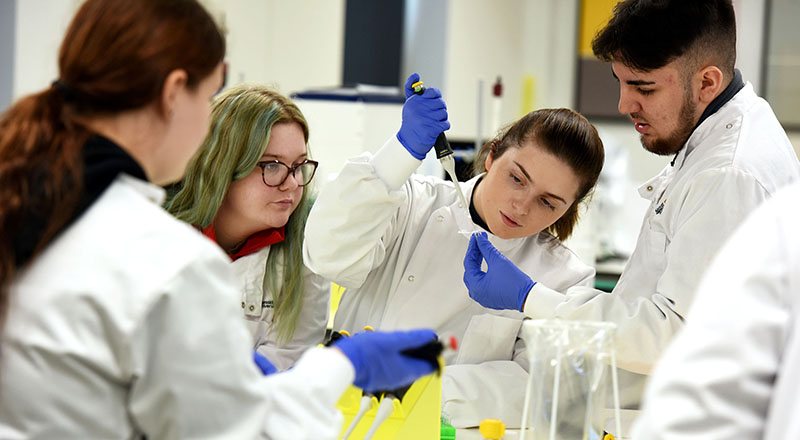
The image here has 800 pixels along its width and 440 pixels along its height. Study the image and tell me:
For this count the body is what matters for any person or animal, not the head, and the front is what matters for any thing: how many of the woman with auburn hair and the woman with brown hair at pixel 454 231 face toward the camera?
1

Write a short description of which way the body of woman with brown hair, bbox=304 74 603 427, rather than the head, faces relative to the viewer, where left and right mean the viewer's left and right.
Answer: facing the viewer

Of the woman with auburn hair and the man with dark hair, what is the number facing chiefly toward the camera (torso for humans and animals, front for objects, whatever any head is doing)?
0

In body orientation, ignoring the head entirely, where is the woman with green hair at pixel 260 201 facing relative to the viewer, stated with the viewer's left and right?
facing the viewer and to the right of the viewer

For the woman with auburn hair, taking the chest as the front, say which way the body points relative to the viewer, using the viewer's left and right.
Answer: facing away from the viewer and to the right of the viewer

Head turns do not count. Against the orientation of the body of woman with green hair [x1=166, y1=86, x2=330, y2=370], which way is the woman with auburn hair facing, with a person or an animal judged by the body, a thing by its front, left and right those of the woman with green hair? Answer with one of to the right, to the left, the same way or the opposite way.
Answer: to the left

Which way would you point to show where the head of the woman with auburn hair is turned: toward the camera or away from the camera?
away from the camera

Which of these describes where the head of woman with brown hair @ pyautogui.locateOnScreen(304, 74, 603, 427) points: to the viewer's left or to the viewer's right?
to the viewer's left

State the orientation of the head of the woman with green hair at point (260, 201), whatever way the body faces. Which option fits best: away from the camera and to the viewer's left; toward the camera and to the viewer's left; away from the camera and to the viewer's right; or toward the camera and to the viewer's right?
toward the camera and to the viewer's right

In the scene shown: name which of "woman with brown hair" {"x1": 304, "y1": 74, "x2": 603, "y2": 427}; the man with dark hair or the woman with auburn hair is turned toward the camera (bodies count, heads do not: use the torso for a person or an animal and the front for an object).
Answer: the woman with brown hair

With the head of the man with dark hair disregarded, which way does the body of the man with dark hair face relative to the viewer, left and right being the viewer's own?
facing to the left of the viewer
